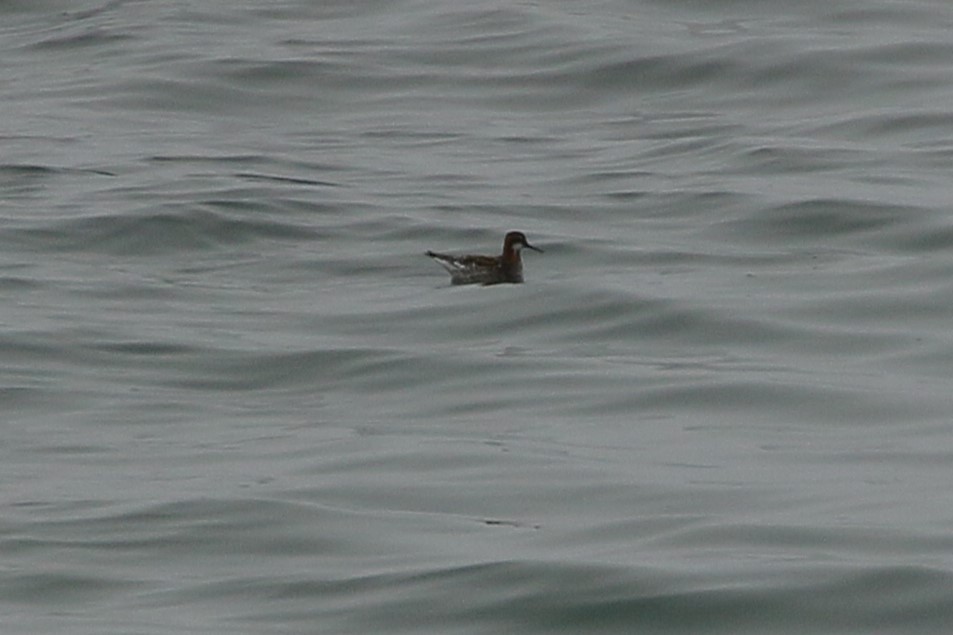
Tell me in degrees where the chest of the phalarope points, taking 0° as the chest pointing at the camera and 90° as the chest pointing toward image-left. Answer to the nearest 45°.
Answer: approximately 270°
